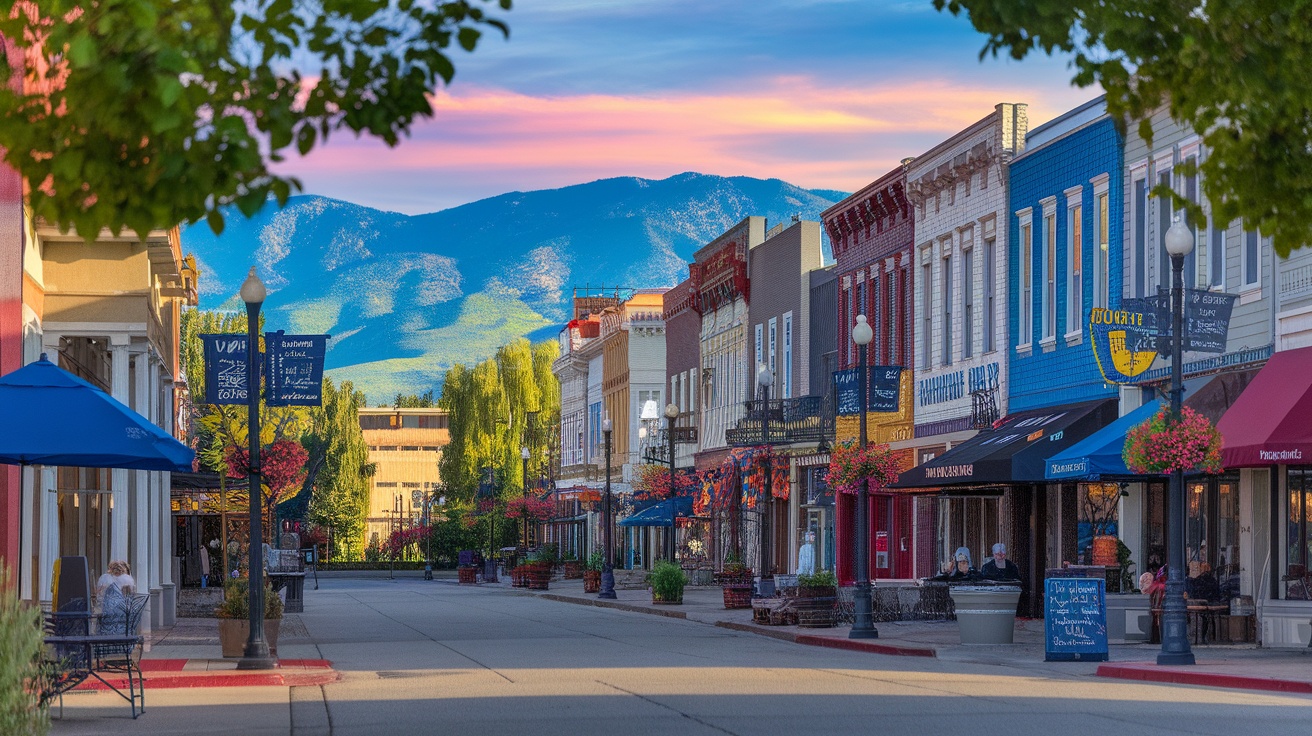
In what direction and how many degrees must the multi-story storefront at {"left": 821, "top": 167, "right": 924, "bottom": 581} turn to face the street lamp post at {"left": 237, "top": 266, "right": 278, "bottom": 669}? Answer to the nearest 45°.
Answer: approximately 45° to its left

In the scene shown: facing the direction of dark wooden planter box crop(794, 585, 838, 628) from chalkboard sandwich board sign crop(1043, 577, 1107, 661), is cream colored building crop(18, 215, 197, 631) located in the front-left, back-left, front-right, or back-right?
front-left

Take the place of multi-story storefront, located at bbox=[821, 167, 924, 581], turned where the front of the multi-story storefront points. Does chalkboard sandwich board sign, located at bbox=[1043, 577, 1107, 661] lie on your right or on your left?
on your left

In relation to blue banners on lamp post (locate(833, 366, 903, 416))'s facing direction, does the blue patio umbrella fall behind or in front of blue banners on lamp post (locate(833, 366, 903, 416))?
in front

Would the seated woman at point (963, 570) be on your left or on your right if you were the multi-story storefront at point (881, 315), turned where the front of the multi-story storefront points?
on your left

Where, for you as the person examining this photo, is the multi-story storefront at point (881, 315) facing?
facing the viewer and to the left of the viewer

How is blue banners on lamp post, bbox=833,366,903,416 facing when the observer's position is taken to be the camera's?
facing the viewer

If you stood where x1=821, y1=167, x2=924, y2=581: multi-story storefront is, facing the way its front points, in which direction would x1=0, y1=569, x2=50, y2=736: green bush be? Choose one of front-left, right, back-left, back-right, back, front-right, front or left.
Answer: front-left

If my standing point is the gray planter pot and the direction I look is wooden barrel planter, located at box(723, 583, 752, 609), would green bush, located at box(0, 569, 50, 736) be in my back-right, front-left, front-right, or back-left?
back-left

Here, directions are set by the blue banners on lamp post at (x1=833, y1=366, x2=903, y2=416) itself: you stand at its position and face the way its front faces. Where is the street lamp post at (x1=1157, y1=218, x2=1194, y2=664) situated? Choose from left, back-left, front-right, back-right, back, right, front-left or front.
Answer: front

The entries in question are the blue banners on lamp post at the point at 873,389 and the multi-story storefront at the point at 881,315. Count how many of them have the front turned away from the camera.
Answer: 0

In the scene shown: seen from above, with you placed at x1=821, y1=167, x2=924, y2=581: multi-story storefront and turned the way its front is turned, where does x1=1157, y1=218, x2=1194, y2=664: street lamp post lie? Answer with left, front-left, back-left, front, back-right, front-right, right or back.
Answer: front-left

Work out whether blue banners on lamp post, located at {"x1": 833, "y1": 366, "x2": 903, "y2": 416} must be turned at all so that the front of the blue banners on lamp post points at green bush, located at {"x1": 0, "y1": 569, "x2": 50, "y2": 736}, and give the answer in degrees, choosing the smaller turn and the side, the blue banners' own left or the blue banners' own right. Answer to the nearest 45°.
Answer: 0° — it already faces it
